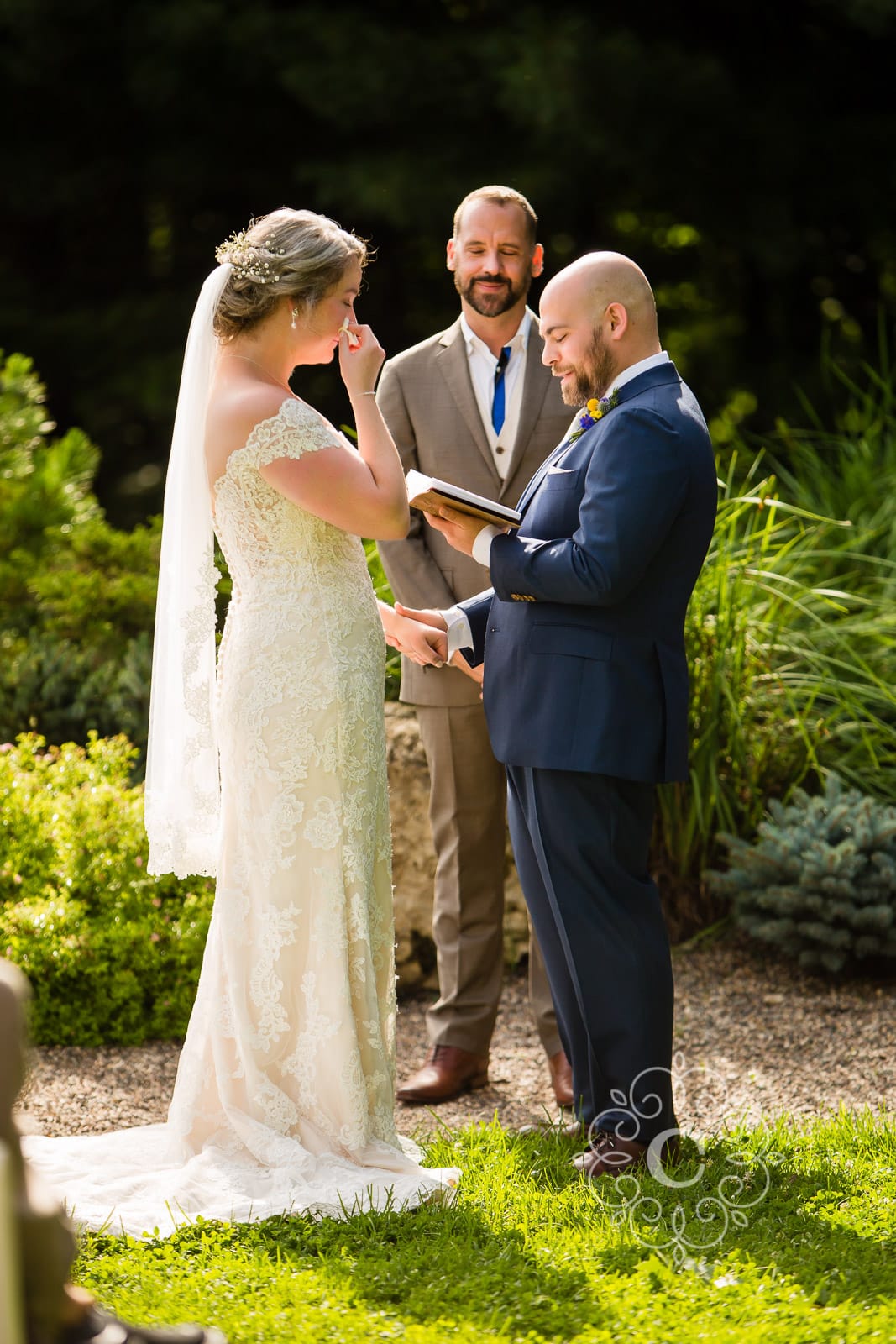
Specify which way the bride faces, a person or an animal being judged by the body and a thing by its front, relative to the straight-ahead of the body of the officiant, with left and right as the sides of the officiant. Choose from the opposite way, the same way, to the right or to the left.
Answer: to the left

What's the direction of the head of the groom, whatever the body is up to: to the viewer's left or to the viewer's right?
to the viewer's left

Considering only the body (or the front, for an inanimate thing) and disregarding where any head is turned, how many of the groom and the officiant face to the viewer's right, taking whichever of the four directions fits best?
0

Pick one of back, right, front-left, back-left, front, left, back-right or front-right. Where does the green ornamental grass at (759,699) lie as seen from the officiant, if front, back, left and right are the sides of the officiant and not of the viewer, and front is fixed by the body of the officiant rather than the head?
back-left

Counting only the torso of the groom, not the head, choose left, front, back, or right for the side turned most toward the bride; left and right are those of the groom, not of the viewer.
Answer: front

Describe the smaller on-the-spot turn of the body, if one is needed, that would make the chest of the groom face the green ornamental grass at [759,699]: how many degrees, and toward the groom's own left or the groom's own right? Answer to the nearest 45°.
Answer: approximately 90° to the groom's own right

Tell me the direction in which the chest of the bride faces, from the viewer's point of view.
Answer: to the viewer's right

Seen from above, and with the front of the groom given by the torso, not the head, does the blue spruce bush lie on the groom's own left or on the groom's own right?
on the groom's own right

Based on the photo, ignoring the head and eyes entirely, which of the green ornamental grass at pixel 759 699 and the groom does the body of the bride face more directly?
the groom

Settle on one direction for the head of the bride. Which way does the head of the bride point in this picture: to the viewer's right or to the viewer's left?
to the viewer's right

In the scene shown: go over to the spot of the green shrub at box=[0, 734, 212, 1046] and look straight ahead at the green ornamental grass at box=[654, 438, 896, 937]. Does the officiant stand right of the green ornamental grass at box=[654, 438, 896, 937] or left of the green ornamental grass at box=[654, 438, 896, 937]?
right

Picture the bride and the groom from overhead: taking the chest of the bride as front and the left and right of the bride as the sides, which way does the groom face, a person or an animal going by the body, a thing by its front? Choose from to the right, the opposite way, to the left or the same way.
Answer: the opposite way

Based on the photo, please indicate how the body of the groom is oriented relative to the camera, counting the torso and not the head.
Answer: to the viewer's left

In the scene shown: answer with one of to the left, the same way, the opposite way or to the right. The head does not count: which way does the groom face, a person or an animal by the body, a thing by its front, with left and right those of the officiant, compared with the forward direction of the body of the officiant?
to the right
